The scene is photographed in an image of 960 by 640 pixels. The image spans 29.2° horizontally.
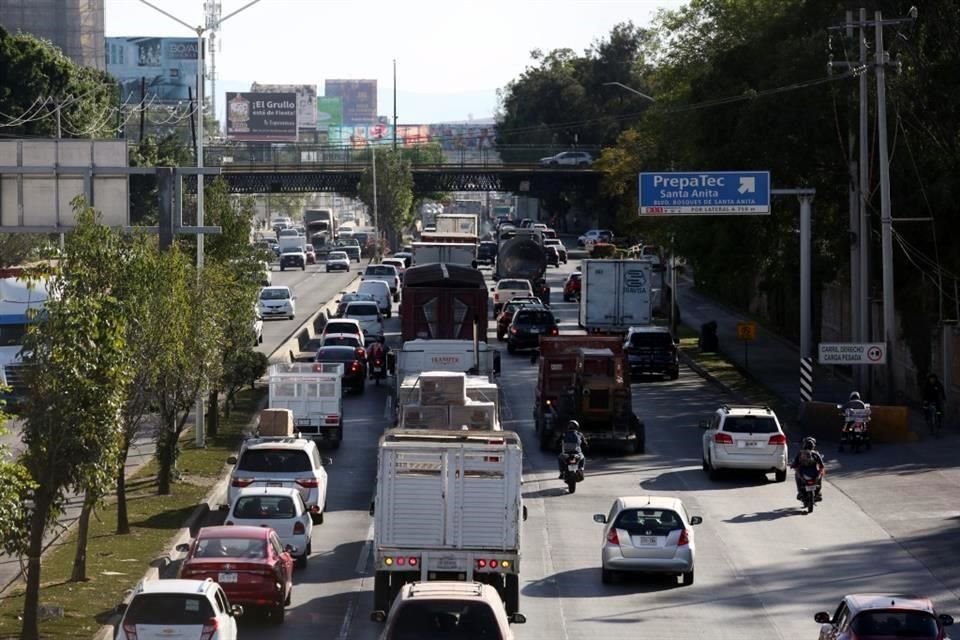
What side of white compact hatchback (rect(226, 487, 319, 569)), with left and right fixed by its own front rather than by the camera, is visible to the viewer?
back

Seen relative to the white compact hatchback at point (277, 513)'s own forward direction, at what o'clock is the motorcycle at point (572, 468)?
The motorcycle is roughly at 1 o'clock from the white compact hatchback.

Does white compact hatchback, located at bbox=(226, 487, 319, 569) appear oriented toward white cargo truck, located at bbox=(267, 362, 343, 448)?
yes

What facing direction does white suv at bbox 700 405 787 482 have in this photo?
away from the camera

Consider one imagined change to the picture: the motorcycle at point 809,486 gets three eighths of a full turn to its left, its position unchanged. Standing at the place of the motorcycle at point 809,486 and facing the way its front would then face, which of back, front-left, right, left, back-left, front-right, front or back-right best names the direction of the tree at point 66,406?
front

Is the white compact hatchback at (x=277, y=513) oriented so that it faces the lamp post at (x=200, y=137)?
yes

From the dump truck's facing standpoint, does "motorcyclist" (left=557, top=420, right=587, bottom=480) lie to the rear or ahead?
to the rear

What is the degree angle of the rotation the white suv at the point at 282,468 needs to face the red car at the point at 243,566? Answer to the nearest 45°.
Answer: approximately 180°

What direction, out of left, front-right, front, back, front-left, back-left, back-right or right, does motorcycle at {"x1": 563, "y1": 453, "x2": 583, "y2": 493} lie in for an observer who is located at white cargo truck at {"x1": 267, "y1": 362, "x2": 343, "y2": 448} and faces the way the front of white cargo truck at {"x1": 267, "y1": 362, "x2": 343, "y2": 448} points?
back-right

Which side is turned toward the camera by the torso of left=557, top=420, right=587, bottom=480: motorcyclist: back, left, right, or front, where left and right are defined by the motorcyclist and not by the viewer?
back

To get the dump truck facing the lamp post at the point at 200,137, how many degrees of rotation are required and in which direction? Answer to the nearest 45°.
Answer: approximately 90° to its left

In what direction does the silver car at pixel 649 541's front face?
away from the camera

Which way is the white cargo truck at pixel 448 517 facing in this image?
away from the camera
